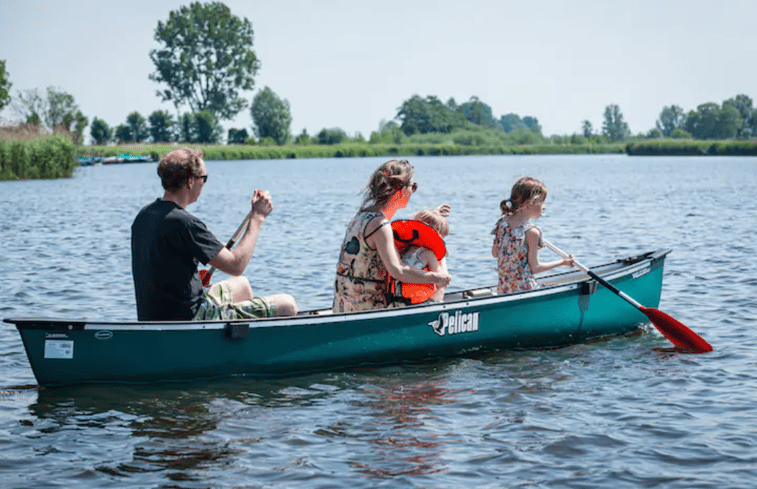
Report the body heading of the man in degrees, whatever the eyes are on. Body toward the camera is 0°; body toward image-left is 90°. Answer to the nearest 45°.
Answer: approximately 225°

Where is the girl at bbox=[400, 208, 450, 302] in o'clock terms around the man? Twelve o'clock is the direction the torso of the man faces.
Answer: The girl is roughly at 1 o'clock from the man.

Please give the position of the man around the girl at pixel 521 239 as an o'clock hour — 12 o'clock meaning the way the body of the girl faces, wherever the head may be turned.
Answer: The man is roughly at 6 o'clock from the girl.

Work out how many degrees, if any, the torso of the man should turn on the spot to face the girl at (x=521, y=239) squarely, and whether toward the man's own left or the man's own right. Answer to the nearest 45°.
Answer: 0° — they already face them

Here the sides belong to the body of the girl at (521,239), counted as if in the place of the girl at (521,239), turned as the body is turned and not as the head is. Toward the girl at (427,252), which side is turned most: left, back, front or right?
back

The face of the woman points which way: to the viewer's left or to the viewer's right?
to the viewer's right

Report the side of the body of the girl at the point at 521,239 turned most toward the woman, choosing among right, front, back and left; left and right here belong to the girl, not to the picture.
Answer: back

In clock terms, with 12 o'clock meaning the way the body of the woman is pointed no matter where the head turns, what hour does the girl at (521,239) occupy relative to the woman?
The girl is roughly at 12 o'clock from the woman.

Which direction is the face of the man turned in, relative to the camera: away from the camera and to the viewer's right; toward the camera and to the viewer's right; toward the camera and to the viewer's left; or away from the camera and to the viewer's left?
away from the camera and to the viewer's right

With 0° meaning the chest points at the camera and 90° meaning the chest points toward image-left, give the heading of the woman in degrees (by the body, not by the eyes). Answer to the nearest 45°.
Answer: approximately 225°
